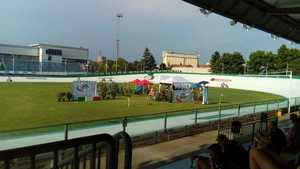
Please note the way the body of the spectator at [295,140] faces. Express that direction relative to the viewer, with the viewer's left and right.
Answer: facing to the left of the viewer

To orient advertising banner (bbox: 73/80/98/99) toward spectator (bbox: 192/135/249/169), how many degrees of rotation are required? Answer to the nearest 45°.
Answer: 0° — it already faces them

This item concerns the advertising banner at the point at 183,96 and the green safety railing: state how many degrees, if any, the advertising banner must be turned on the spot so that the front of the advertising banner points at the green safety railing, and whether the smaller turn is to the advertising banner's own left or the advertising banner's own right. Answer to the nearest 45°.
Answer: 0° — it already faces it

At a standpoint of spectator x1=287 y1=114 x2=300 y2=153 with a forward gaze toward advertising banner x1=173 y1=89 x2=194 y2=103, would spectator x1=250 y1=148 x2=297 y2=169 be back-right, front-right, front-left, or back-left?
back-left

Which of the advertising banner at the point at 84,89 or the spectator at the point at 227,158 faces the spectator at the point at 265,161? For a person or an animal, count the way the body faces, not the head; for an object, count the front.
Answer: the advertising banner

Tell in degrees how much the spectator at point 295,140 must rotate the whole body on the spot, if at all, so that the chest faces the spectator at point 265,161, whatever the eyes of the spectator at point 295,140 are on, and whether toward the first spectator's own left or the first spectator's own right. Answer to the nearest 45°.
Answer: approximately 90° to the first spectator's own left

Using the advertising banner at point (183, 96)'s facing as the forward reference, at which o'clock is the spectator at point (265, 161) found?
The spectator is roughly at 12 o'clock from the advertising banner.

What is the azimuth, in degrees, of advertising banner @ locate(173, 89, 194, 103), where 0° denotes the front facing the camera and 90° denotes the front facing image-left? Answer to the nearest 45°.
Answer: approximately 0°
